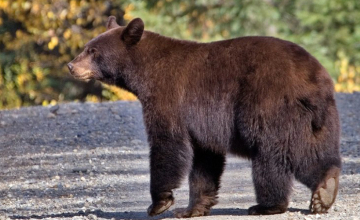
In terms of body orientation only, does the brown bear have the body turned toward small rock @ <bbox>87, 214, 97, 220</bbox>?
yes

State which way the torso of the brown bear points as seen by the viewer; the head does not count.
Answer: to the viewer's left
